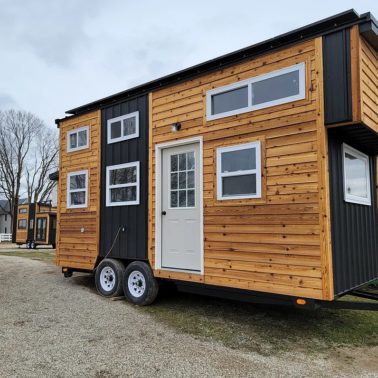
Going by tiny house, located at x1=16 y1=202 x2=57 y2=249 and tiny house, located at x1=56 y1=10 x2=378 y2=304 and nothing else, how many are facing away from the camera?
0

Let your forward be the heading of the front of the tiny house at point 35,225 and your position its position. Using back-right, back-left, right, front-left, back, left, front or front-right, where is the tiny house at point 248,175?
front-left

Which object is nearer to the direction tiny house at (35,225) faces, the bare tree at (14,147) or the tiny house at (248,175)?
the tiny house

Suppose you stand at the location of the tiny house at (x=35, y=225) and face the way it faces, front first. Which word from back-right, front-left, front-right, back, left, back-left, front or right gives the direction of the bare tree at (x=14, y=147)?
back-right
